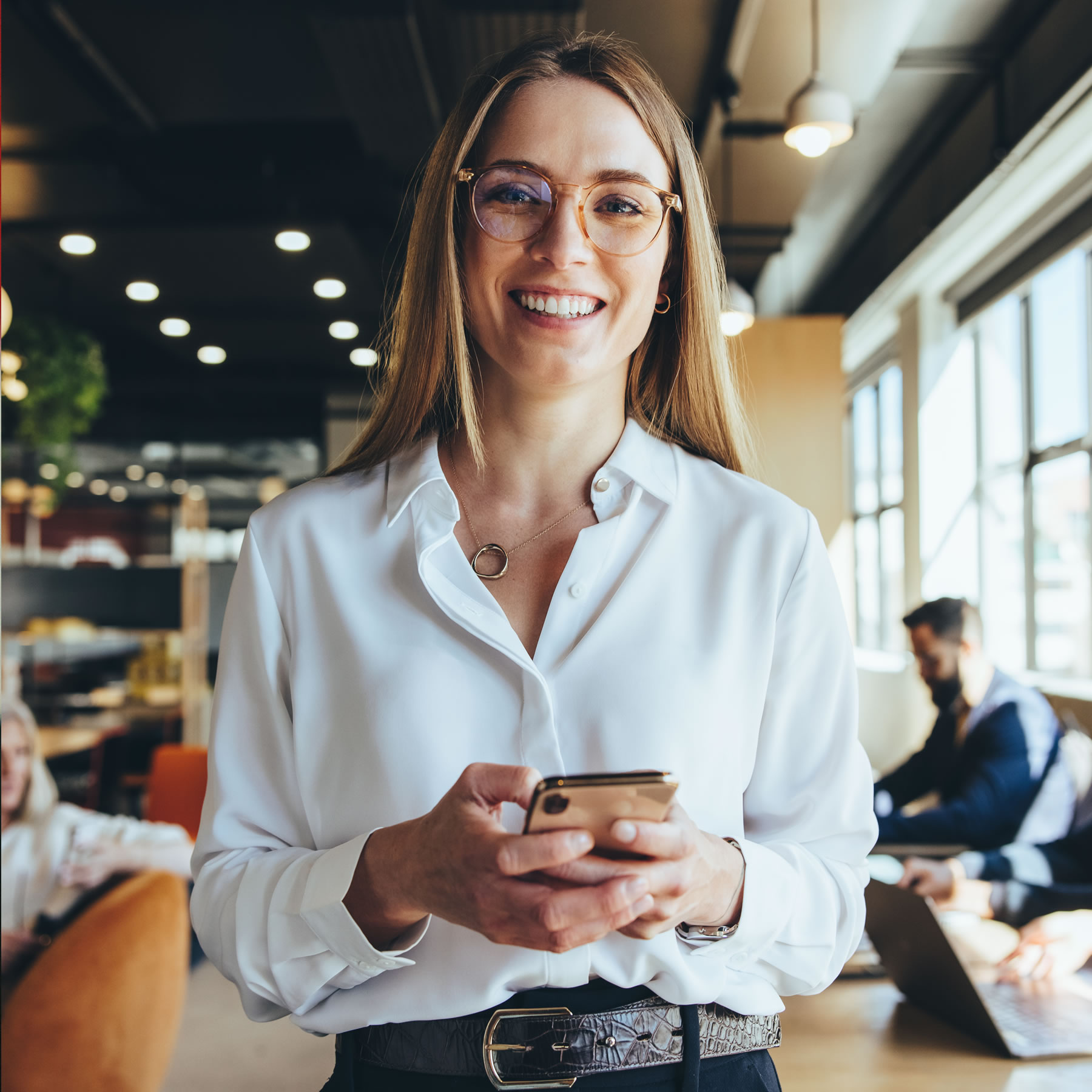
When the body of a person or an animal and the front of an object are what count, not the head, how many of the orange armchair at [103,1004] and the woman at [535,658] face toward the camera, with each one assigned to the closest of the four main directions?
1

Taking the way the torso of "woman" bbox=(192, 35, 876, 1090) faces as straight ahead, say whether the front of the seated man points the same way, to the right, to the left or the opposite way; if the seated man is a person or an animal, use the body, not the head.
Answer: to the right

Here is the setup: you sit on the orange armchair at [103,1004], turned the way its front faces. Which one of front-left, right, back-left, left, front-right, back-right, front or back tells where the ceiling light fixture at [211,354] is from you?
front-right

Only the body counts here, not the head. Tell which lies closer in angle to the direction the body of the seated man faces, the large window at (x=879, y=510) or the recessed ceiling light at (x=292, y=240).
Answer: the recessed ceiling light

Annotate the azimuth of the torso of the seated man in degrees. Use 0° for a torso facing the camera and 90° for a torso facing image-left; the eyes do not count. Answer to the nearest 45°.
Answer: approximately 45°

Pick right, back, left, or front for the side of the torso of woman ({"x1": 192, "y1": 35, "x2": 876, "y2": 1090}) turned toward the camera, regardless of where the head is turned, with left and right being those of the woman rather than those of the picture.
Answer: front

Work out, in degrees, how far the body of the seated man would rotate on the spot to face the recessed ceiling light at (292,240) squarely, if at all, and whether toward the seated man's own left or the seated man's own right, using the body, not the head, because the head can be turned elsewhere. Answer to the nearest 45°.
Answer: approximately 45° to the seated man's own right

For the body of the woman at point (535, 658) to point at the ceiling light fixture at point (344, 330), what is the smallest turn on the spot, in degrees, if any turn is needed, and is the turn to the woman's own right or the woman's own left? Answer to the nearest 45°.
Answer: approximately 180°

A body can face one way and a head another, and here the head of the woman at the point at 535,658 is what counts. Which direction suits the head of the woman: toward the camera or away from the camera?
toward the camera

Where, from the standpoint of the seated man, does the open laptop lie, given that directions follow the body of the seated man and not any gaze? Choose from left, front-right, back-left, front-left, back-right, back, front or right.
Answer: front-left

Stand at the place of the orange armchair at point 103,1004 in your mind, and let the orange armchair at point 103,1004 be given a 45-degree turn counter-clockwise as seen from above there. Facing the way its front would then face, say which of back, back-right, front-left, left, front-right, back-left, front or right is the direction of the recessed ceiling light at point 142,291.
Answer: right

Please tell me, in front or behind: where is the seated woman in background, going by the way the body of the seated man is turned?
in front

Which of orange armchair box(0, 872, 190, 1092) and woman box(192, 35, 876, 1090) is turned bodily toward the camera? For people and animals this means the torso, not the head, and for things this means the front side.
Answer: the woman

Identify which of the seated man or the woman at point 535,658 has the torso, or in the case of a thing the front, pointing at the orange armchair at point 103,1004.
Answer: the seated man
